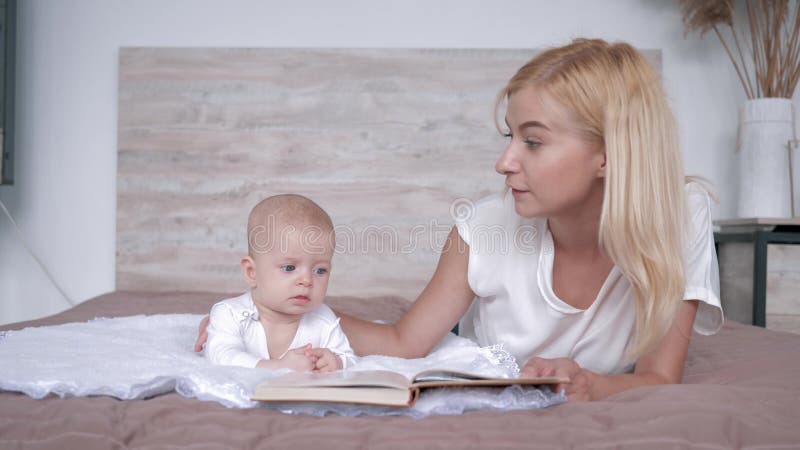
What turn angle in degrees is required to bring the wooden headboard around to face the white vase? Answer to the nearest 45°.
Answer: approximately 90° to its left

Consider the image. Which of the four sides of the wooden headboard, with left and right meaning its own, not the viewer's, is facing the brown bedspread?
front

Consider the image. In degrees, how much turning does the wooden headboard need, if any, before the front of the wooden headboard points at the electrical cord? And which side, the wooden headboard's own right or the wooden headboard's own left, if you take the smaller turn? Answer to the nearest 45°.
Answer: approximately 90° to the wooden headboard's own right

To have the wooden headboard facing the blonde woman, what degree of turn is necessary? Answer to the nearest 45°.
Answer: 0° — it already faces them

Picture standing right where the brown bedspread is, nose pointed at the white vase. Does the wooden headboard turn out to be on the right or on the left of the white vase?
left

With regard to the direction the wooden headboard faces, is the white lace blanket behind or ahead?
ahead

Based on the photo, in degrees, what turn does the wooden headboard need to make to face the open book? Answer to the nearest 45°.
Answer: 0° — it already faces it

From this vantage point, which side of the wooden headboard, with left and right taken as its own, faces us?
front

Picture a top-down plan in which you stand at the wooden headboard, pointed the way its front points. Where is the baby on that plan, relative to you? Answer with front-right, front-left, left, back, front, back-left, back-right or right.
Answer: front
